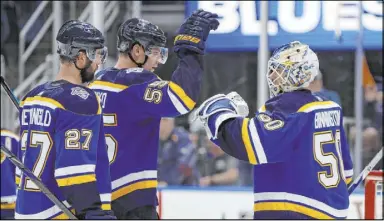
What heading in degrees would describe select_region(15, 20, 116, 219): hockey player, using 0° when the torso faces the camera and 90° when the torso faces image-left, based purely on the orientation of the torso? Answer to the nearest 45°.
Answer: approximately 225°

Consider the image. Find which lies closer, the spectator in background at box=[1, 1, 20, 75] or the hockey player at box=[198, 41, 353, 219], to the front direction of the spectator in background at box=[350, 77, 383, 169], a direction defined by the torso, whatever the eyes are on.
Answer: the hockey player

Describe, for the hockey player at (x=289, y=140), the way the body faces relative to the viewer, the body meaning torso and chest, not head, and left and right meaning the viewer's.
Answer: facing away from the viewer and to the left of the viewer

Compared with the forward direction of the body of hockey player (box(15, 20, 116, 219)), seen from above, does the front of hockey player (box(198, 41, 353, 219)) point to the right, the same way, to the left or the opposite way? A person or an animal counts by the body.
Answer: to the left

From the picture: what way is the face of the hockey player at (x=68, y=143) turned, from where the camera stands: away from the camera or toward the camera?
away from the camera

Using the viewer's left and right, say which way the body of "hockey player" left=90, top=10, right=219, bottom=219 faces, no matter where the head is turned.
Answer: facing away from the viewer and to the right of the viewer

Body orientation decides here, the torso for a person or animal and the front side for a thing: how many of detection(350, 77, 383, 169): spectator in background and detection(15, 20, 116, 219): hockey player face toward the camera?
1

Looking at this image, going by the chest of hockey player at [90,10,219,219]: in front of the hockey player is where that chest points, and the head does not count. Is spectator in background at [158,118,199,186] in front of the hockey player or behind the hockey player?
in front

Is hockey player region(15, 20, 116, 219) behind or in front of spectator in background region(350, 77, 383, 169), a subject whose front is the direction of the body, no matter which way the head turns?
in front
